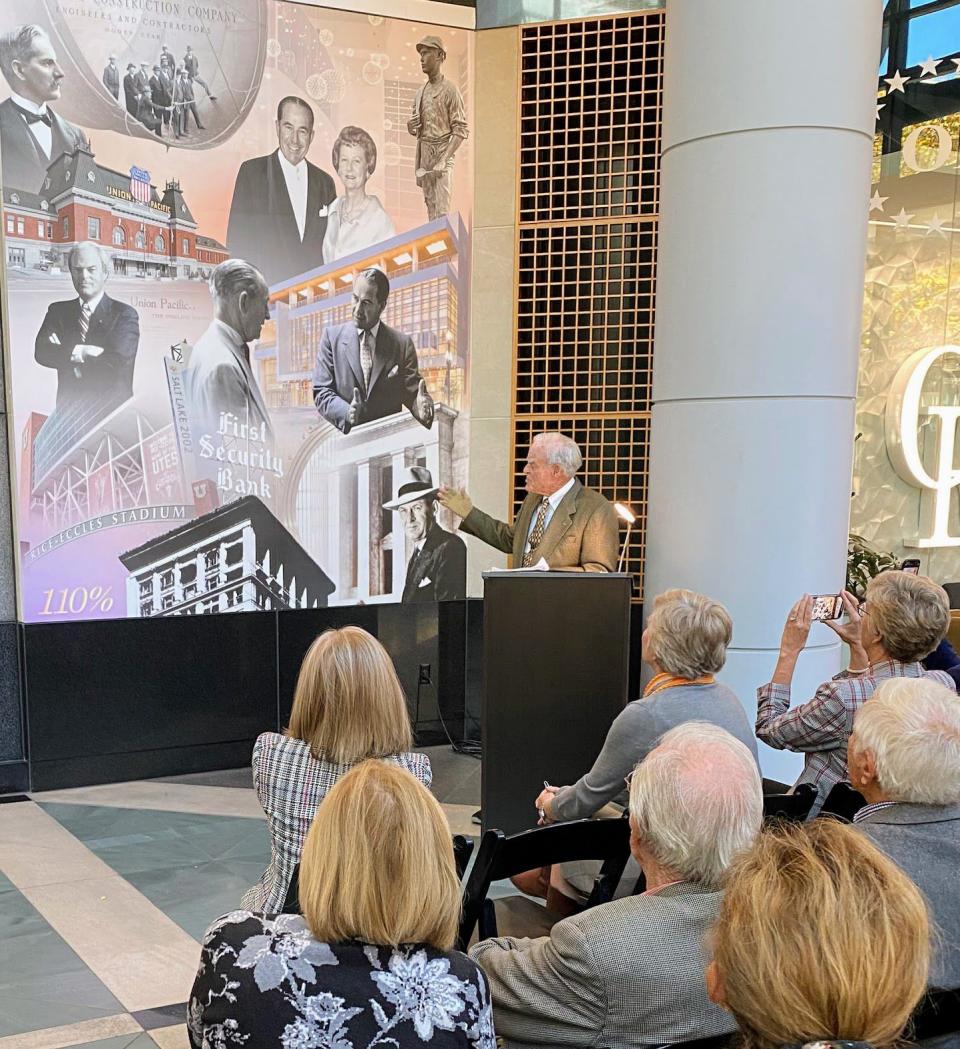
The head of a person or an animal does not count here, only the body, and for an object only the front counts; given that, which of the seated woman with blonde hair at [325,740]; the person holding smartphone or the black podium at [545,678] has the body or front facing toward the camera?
the black podium

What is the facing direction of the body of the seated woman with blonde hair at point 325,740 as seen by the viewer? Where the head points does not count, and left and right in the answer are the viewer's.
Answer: facing away from the viewer

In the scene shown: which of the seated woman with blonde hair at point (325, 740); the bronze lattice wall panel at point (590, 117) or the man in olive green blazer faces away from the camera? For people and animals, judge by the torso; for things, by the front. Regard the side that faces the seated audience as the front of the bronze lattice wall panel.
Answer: the seated woman with blonde hair

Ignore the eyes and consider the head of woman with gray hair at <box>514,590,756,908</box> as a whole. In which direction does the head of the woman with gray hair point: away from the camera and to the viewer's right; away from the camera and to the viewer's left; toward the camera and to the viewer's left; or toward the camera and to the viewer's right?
away from the camera and to the viewer's left

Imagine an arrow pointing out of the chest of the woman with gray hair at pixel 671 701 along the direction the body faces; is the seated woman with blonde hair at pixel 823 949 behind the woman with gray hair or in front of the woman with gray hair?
behind

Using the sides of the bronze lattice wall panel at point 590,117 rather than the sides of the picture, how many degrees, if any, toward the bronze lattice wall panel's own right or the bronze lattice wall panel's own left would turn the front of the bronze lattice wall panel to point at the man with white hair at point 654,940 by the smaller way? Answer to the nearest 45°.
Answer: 0° — it already faces them

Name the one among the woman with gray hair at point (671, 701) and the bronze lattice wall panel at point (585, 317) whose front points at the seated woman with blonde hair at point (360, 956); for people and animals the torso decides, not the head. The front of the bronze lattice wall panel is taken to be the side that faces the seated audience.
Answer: the bronze lattice wall panel

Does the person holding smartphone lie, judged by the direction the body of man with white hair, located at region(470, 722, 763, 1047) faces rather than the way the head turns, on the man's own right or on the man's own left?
on the man's own right

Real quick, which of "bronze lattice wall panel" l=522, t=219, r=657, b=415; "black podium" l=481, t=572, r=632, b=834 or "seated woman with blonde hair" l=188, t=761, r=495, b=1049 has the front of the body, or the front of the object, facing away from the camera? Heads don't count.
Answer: the seated woman with blonde hair

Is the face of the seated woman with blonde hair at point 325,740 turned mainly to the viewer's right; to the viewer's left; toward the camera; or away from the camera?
away from the camera

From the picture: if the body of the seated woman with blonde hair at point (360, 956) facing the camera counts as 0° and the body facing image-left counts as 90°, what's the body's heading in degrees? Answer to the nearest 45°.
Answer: approximately 180°

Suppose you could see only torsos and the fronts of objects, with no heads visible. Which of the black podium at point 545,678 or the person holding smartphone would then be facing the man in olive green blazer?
the person holding smartphone

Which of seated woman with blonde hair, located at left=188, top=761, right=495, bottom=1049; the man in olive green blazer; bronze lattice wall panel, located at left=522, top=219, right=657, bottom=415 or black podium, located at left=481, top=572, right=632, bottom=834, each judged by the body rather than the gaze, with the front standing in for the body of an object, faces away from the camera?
the seated woman with blonde hair

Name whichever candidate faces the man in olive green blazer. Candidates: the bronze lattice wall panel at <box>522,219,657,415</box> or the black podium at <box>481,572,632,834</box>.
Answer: the bronze lattice wall panel

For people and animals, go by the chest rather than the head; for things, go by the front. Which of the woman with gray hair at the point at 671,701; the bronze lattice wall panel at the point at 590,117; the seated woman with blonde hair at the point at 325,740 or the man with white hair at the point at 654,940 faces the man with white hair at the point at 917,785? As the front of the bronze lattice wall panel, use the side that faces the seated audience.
the bronze lattice wall panel

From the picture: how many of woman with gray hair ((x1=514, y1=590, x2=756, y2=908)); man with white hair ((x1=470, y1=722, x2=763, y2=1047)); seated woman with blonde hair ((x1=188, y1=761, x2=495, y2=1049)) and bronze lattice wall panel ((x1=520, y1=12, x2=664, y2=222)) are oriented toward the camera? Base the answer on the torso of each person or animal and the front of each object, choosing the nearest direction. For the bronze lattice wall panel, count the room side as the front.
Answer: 1

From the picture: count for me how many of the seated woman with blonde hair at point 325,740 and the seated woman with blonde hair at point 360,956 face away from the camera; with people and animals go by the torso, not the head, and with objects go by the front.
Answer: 2
